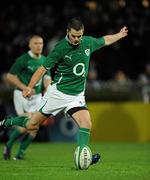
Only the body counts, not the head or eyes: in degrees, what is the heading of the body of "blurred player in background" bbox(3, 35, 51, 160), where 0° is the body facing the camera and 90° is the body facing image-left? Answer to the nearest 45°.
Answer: approximately 315°
